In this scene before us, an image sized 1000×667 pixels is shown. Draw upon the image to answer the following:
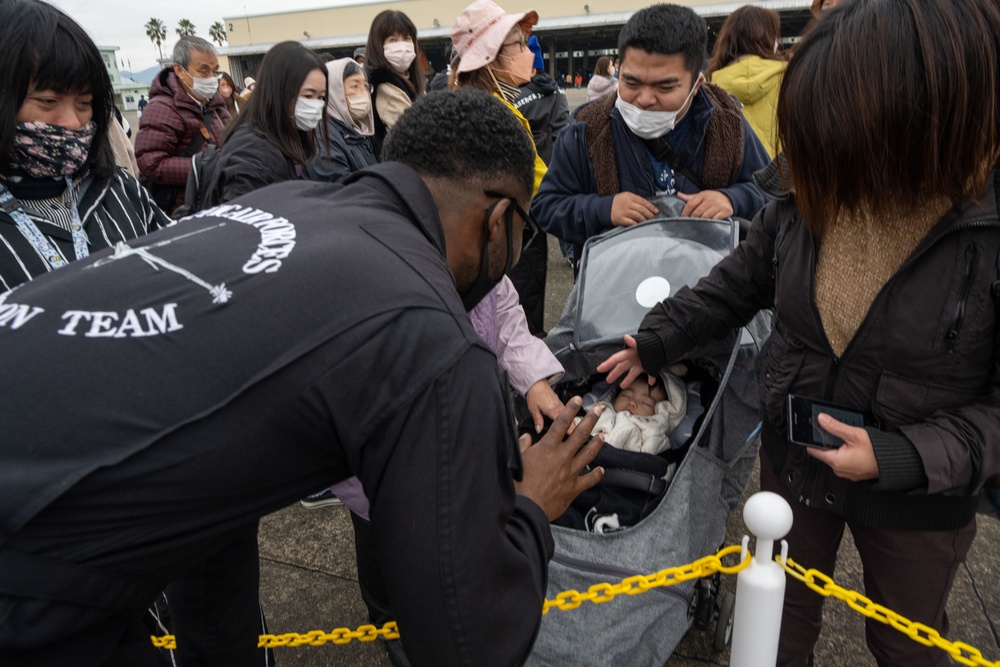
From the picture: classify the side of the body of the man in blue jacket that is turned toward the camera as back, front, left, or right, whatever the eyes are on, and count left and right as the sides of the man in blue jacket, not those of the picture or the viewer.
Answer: front

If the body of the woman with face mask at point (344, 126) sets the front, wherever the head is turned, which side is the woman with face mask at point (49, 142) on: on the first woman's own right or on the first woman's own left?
on the first woman's own right

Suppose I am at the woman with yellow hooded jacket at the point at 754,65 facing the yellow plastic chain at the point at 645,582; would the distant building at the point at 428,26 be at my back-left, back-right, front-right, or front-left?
back-right

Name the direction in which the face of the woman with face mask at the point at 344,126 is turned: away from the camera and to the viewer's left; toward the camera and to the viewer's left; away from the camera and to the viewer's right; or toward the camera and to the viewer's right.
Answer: toward the camera and to the viewer's right

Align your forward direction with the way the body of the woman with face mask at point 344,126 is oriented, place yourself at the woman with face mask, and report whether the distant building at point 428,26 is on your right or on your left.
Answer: on your left

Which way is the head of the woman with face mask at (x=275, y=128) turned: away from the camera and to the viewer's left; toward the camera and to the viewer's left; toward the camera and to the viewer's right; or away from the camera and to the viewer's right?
toward the camera and to the viewer's right

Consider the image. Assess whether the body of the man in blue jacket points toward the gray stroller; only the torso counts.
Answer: yes

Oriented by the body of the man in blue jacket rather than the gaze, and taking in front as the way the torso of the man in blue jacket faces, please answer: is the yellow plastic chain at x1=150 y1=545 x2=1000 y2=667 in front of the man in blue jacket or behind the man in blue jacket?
in front

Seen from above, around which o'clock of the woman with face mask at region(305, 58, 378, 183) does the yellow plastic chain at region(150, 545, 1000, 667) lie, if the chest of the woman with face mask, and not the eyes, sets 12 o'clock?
The yellow plastic chain is roughly at 1 o'clock from the woman with face mask.
